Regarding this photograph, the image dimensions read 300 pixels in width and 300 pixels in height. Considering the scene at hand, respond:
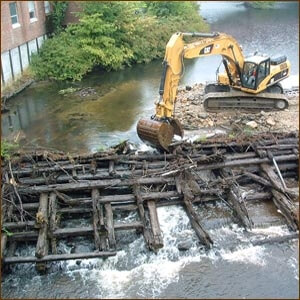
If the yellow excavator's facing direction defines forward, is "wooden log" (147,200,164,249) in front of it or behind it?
in front

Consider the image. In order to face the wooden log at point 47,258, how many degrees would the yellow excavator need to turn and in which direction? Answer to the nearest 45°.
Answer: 0° — it already faces it

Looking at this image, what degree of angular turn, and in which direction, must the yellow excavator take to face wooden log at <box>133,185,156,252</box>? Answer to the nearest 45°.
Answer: approximately 45° to its left

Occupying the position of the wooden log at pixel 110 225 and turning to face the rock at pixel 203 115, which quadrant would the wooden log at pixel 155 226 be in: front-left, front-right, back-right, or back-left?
front-right

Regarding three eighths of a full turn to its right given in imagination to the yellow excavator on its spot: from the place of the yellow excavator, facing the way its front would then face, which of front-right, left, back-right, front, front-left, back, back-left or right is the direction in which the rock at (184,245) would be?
back

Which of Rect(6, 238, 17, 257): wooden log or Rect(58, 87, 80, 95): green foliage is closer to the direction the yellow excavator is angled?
the wooden log

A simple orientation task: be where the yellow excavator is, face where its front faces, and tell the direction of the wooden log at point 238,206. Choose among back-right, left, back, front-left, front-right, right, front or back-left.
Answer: front-left

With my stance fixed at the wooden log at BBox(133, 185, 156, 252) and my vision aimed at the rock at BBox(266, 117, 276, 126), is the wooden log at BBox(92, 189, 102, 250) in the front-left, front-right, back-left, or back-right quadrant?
back-left

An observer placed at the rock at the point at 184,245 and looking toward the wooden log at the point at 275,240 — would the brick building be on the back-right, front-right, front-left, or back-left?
back-left

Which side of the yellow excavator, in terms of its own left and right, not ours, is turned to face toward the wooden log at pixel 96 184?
front

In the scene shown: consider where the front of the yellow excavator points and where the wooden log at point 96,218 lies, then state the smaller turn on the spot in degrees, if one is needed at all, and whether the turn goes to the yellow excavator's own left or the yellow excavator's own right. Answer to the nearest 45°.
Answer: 0° — it already faces it

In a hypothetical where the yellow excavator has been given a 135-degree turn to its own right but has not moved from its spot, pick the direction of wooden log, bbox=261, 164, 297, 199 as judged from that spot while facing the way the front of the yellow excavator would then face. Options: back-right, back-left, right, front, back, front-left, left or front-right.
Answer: back

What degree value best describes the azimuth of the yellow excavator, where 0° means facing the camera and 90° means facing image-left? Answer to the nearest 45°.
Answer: approximately 45°

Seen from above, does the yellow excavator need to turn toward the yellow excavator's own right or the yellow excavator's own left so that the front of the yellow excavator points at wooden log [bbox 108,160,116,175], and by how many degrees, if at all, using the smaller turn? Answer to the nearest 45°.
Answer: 0° — it already faces it
